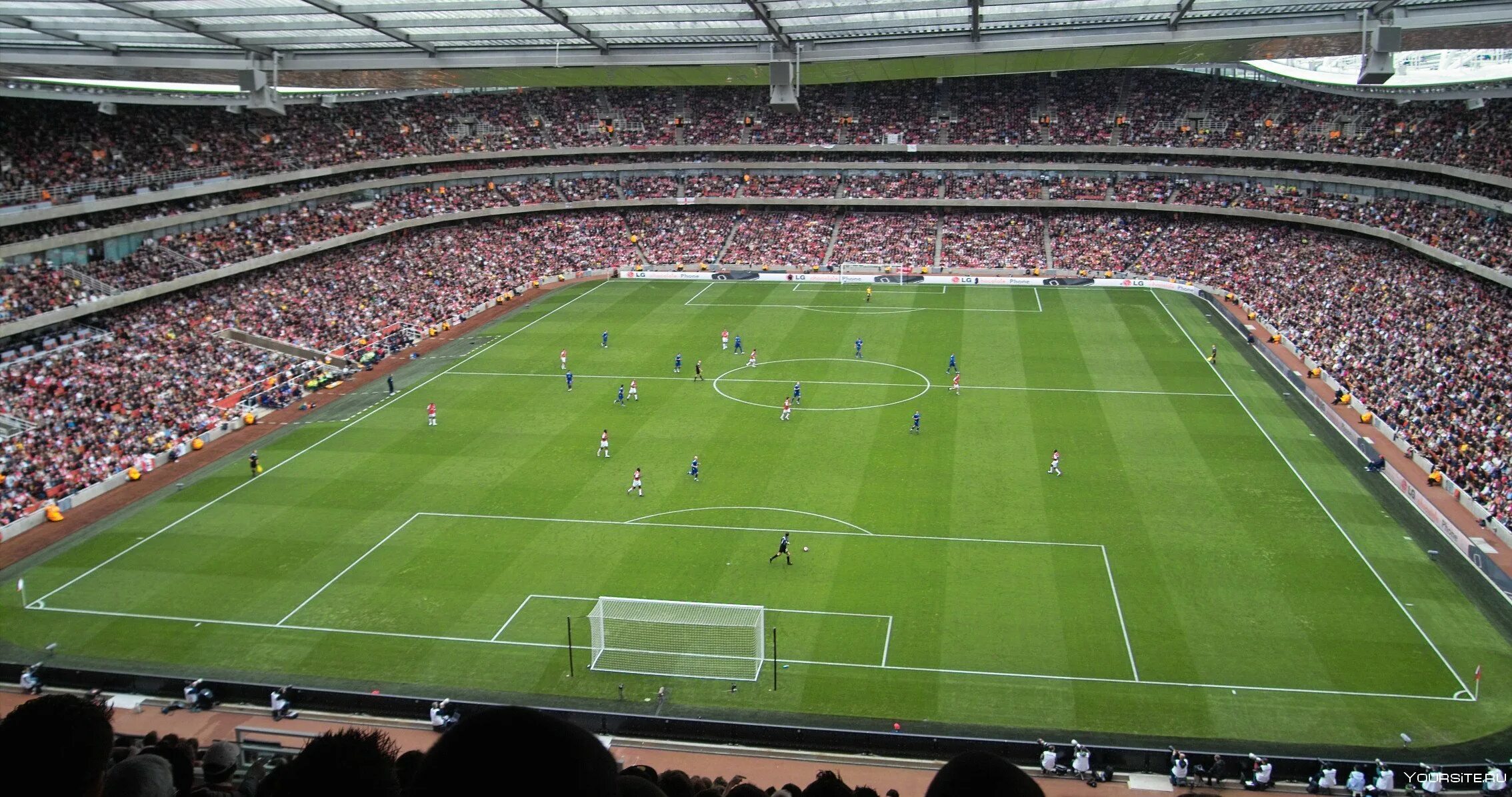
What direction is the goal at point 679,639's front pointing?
away from the camera

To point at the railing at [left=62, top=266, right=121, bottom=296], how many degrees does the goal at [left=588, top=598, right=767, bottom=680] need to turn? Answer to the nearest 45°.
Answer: approximately 45° to its left
